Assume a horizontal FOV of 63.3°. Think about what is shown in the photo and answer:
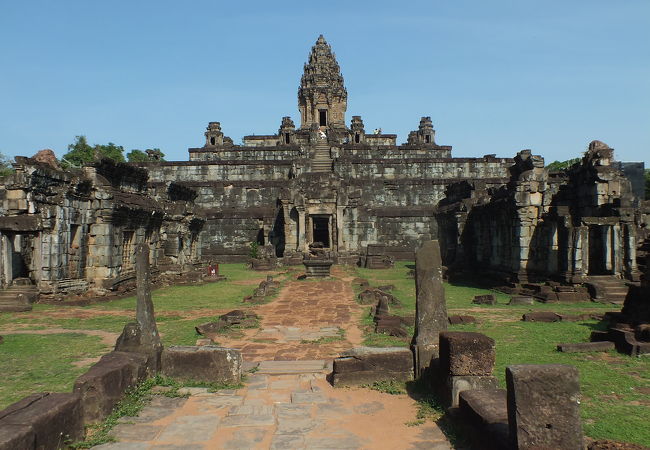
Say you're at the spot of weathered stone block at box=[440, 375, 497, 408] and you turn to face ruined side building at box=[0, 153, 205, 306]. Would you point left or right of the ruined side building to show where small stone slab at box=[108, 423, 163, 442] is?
left

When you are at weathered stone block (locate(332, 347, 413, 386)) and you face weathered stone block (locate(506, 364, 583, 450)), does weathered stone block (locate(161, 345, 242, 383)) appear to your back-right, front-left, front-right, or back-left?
back-right

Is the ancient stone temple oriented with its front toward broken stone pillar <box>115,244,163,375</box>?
yes

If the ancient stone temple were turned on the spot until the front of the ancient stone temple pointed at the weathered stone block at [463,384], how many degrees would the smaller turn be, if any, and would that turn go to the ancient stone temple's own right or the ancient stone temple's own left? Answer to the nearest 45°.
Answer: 0° — it already faces it

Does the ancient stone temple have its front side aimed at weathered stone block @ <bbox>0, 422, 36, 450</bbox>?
yes

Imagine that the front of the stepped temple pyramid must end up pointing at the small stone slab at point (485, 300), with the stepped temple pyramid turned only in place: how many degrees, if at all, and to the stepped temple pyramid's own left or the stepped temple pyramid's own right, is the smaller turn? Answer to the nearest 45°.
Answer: approximately 45° to the stepped temple pyramid's own left

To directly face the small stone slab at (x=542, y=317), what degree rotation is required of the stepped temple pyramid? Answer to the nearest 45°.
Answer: approximately 45° to its left

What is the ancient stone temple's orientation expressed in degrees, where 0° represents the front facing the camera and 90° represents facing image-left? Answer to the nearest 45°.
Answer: approximately 0°

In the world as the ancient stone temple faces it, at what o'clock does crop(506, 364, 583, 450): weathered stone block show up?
The weathered stone block is roughly at 12 o'clock from the ancient stone temple.
